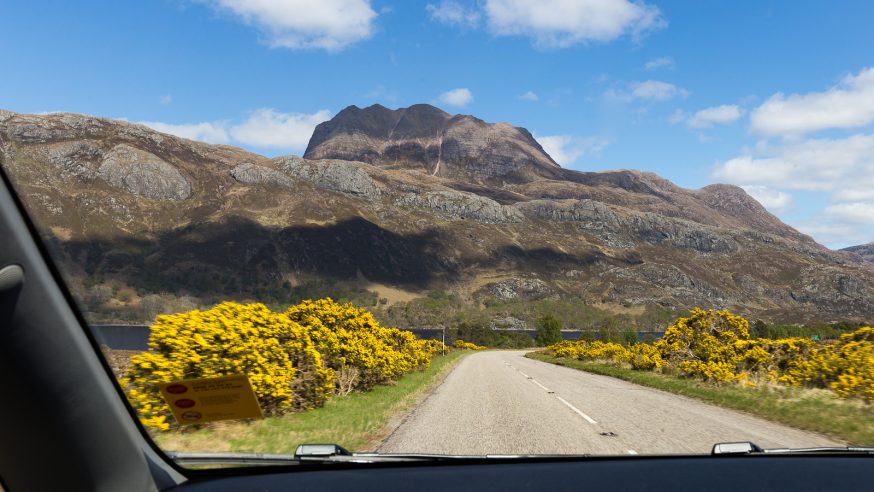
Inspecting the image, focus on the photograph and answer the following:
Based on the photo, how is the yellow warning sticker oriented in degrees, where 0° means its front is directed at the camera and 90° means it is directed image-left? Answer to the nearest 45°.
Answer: approximately 0°

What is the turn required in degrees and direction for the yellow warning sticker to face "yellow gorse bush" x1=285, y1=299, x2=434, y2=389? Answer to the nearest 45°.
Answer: approximately 180°

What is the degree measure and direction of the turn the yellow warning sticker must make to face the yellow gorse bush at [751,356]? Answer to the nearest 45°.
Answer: approximately 135° to its left

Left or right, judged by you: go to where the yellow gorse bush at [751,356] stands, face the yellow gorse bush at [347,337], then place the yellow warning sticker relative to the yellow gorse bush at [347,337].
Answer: left

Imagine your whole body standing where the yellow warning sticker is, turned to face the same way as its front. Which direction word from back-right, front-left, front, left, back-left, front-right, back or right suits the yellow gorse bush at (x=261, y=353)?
back
